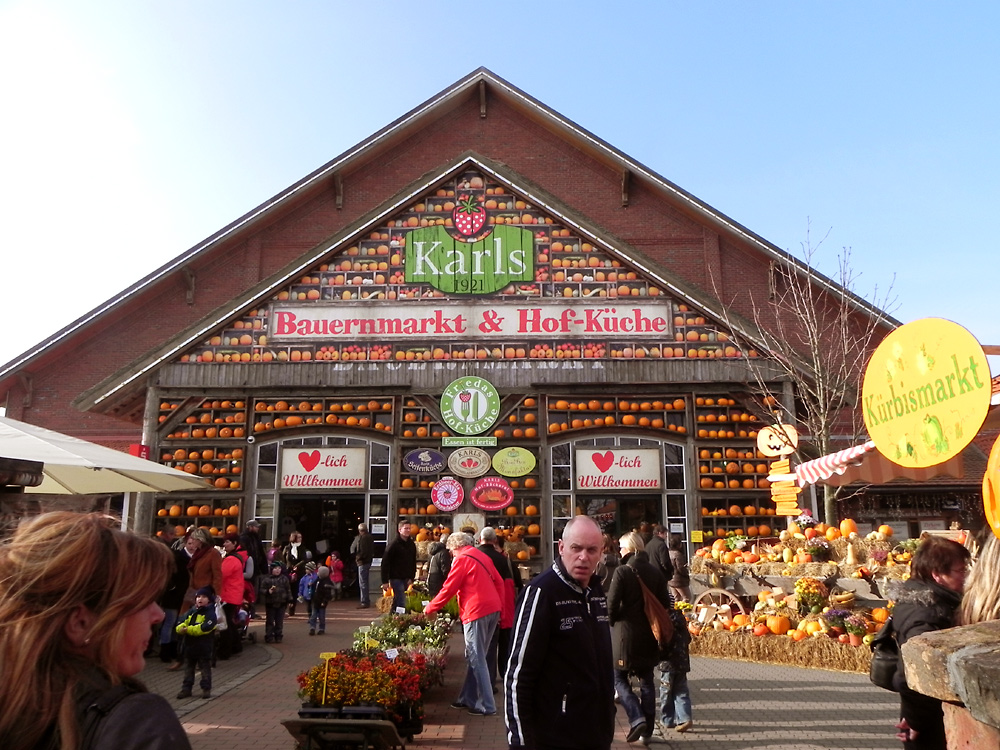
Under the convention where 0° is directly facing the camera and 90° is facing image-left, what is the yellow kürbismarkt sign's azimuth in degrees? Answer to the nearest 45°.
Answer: approximately 45°

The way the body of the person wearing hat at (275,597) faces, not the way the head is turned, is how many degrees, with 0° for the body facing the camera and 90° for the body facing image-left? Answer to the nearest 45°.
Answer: approximately 0°

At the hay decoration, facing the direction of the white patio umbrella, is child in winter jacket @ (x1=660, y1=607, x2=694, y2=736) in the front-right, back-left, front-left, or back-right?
front-left

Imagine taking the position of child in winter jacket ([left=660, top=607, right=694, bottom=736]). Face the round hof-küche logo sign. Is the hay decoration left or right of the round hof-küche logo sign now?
right

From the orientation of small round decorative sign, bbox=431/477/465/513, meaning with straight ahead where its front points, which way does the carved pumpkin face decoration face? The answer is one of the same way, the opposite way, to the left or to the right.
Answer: the same way

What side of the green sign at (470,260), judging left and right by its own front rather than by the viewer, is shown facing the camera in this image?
front

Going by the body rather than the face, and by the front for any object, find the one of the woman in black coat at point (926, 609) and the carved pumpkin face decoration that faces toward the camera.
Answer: the carved pumpkin face decoration

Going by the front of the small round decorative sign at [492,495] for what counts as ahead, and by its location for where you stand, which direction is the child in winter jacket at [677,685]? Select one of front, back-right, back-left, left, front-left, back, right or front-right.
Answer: front

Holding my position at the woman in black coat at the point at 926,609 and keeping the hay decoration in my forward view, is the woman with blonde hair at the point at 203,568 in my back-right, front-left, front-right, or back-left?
front-left

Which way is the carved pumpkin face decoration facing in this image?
toward the camera

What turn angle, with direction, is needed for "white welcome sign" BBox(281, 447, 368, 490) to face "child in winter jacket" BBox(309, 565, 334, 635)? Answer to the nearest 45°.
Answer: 0° — it already faces them

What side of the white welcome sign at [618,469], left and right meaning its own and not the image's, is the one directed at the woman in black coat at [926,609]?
front

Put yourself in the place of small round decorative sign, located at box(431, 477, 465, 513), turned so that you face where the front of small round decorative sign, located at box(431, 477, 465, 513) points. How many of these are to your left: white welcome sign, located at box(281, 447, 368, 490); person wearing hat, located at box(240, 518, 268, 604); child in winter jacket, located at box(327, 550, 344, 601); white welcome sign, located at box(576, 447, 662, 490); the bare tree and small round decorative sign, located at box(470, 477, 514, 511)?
3

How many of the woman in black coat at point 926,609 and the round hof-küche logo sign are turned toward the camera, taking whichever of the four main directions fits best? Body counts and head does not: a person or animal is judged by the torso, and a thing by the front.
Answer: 1

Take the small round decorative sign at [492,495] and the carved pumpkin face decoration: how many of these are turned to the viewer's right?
0

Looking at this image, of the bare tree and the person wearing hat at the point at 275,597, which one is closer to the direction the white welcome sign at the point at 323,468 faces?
the person wearing hat

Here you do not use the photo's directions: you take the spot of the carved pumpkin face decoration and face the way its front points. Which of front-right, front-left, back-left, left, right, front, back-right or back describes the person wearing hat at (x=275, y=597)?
front-right

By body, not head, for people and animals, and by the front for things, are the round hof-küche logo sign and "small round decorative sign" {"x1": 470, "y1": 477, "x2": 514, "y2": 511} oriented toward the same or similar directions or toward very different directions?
same or similar directions

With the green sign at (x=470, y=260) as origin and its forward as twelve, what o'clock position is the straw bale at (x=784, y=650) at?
The straw bale is roughly at 11 o'clock from the green sign.
